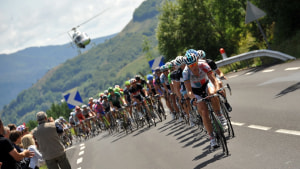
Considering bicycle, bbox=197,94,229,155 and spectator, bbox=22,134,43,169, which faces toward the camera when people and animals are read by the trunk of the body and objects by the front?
the bicycle

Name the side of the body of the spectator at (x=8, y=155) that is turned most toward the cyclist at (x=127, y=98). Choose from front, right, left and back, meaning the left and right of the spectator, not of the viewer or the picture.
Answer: front

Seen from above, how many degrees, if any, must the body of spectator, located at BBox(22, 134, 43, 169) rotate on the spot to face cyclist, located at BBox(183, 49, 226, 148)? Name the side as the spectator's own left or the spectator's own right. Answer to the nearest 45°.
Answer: approximately 45° to the spectator's own right

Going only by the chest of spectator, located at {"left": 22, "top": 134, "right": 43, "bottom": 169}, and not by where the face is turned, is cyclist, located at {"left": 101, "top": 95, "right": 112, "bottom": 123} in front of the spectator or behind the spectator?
in front

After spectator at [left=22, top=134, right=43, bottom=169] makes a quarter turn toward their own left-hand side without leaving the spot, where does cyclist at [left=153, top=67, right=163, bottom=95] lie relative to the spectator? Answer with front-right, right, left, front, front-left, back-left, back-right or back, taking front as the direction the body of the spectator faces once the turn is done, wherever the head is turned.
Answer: right

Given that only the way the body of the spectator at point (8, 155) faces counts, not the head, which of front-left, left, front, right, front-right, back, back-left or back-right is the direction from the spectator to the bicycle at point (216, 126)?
front-right

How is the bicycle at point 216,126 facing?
toward the camera

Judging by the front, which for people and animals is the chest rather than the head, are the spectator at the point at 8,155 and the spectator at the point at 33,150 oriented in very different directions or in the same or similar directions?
same or similar directions

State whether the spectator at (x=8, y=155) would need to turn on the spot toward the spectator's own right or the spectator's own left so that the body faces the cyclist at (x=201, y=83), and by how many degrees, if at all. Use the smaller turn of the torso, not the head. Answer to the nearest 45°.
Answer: approximately 45° to the spectator's own right

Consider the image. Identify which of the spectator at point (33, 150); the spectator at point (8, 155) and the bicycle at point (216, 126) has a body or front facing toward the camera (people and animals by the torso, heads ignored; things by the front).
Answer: the bicycle

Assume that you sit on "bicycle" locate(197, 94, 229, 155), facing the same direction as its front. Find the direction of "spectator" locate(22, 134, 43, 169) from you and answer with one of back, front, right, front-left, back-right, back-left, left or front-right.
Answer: right

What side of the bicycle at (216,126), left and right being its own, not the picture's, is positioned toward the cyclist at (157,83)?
back

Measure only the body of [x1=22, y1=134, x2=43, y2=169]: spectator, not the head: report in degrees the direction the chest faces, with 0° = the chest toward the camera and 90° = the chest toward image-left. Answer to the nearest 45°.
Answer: approximately 225°

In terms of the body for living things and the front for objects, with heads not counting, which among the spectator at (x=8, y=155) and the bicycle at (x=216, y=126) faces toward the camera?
the bicycle

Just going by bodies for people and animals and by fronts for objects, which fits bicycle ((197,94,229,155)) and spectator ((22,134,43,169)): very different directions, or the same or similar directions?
very different directions

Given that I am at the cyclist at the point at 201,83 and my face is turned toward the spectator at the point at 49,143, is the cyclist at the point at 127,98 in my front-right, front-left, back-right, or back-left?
front-right

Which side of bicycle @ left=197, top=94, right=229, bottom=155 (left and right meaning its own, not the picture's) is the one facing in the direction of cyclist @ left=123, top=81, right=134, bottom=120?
back
